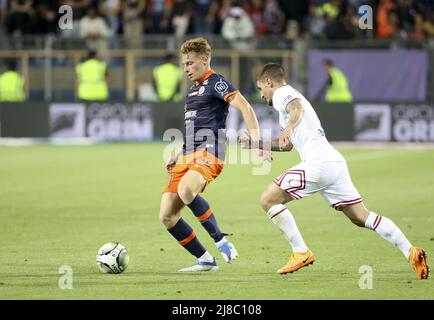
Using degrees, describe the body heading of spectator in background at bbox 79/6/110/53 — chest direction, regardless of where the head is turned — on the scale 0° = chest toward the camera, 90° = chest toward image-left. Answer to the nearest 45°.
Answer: approximately 0°

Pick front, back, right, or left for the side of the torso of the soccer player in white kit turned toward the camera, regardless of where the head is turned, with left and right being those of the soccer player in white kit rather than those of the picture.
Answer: left

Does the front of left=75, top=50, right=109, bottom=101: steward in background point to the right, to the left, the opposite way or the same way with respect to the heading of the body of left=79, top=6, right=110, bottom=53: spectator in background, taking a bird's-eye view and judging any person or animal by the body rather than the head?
the opposite way

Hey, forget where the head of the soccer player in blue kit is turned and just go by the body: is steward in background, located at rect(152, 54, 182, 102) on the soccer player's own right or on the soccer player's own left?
on the soccer player's own right

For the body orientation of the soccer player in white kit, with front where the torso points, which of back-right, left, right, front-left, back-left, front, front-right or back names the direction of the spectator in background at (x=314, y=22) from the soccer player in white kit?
right

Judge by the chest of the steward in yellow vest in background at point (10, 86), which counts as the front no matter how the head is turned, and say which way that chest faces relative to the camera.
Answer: away from the camera

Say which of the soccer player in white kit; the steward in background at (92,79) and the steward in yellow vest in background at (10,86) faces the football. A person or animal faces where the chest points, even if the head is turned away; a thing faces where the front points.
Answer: the soccer player in white kit

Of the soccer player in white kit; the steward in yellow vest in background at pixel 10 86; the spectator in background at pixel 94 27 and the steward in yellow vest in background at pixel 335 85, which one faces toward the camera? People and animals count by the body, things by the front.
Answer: the spectator in background at pixel 94 27

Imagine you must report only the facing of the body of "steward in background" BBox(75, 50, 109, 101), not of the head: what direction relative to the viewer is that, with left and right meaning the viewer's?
facing away from the viewer

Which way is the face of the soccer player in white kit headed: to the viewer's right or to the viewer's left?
to the viewer's left

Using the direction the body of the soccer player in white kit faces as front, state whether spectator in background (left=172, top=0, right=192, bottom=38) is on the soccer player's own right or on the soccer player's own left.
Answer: on the soccer player's own right

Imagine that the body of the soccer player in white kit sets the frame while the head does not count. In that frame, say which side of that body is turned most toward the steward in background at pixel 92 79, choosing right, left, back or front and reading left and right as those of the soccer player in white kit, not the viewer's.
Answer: right
